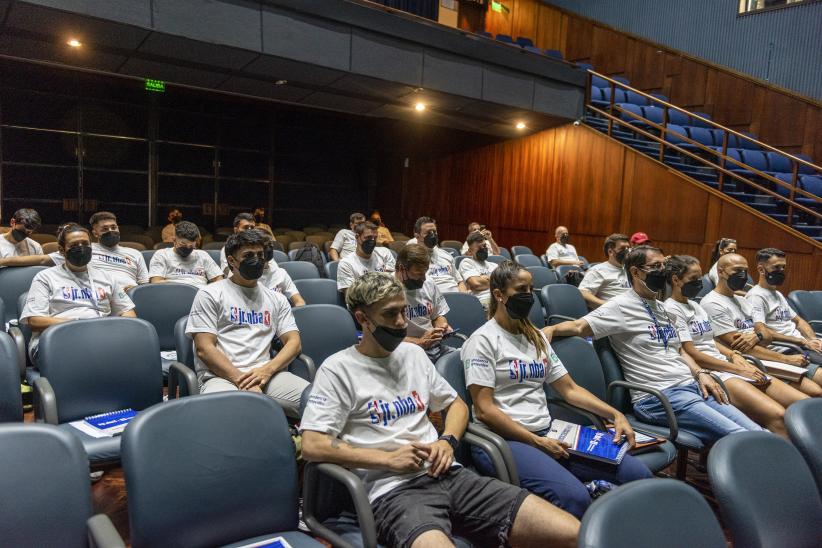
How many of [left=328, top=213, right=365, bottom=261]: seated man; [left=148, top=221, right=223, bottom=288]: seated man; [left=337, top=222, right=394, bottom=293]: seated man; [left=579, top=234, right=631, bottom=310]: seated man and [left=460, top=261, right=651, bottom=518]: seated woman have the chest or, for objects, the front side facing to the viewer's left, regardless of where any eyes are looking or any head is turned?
0

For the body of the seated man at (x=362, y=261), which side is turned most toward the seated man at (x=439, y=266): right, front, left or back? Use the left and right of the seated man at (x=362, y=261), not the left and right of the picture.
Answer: left

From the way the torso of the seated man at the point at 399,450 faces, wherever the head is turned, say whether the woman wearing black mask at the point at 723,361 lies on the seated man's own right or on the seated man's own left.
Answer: on the seated man's own left

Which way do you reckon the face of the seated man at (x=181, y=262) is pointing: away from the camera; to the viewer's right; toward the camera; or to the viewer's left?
toward the camera

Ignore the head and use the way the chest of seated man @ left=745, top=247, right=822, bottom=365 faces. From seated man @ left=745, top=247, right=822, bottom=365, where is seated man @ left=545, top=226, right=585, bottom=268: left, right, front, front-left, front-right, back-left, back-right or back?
back

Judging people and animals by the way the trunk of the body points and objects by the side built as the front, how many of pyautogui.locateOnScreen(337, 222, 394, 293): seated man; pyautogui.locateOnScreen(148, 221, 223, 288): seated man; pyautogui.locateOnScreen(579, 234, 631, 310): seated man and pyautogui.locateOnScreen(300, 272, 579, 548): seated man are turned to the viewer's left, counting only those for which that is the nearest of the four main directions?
0

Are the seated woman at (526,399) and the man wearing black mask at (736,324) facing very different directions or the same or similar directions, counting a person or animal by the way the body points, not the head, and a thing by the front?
same or similar directions

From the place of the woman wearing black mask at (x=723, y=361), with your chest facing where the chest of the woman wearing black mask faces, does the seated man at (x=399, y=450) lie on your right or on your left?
on your right

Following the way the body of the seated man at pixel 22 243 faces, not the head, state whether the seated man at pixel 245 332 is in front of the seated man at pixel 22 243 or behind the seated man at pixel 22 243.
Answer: in front

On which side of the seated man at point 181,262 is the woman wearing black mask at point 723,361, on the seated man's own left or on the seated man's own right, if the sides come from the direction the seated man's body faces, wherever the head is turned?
on the seated man's own left

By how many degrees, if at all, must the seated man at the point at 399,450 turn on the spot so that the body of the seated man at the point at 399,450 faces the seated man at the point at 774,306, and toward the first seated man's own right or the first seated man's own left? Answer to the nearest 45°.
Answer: approximately 90° to the first seated man's own left

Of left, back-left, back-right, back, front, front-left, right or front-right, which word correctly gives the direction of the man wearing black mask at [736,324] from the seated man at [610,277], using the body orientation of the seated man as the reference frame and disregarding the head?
front

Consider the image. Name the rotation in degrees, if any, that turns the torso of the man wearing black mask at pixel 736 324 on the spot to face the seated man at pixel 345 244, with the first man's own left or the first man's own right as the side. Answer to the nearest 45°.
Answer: approximately 135° to the first man's own right

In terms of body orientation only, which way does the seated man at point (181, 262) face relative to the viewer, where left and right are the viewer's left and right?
facing the viewer

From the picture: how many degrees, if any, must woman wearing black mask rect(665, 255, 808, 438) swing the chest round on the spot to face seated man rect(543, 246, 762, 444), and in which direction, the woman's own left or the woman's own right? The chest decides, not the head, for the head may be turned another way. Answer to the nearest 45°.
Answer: approximately 90° to the woman's own right

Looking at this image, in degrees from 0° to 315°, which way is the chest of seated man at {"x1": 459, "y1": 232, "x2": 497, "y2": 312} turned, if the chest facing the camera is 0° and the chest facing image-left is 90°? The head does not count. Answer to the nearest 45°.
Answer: approximately 315°

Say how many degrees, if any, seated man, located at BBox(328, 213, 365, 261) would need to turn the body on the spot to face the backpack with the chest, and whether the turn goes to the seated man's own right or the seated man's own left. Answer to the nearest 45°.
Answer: approximately 45° to the seated man's own right

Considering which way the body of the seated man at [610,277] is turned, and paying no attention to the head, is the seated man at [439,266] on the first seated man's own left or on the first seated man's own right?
on the first seated man's own right
